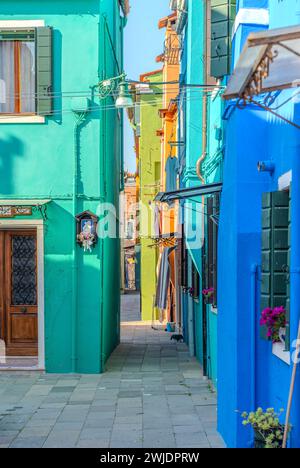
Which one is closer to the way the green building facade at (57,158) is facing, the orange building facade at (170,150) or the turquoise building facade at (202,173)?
the turquoise building facade

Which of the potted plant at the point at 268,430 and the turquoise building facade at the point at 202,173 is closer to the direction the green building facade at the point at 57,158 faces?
the potted plant

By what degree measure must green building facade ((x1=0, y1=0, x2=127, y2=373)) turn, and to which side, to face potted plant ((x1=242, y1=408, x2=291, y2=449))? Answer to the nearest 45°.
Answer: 0° — it already faces it

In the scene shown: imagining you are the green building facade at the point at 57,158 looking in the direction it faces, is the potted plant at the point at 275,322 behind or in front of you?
in front

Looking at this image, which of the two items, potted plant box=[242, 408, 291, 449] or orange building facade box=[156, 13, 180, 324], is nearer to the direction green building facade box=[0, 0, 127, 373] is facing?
the potted plant

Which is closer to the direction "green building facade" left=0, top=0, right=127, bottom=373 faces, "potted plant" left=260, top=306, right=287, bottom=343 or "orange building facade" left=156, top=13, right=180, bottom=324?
the potted plant

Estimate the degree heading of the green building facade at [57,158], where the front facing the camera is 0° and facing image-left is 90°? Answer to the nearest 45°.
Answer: approximately 0°

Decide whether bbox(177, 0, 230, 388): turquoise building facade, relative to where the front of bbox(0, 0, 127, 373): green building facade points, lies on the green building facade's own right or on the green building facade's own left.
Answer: on the green building facade's own left
